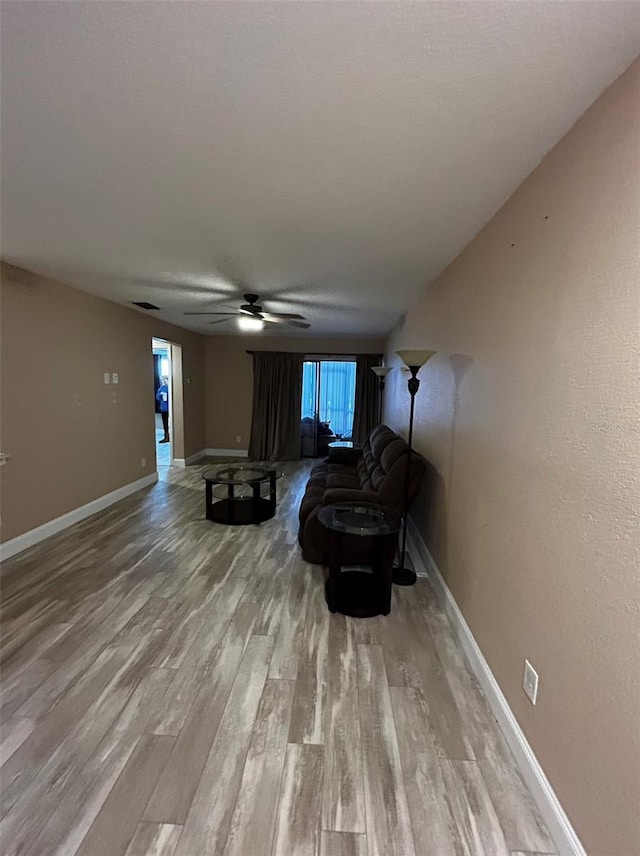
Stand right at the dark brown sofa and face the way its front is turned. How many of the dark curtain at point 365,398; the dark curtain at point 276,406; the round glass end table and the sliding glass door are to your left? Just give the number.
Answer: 1

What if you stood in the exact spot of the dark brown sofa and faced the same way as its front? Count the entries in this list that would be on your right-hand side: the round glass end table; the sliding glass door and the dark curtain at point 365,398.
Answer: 2

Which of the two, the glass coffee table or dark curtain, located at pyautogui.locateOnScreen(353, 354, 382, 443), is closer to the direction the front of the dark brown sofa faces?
the glass coffee table

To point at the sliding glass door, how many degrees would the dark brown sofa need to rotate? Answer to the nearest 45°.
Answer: approximately 90° to its right

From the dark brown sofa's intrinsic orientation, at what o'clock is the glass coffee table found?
The glass coffee table is roughly at 1 o'clock from the dark brown sofa.

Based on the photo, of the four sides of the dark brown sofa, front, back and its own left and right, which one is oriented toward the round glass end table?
left

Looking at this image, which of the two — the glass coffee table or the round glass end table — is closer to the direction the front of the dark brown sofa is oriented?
the glass coffee table

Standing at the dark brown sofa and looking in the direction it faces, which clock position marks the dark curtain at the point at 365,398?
The dark curtain is roughly at 3 o'clock from the dark brown sofa.

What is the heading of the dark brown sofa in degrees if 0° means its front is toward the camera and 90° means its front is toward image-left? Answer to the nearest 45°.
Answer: approximately 90°
